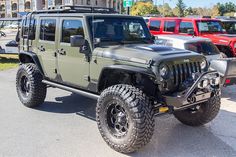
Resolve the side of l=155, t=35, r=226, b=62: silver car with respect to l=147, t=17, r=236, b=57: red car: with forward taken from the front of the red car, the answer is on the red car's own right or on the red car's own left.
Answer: on the red car's own right

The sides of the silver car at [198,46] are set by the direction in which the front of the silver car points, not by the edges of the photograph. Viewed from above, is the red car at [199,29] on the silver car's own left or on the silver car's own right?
on the silver car's own left

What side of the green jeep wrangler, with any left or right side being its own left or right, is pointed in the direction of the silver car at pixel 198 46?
left

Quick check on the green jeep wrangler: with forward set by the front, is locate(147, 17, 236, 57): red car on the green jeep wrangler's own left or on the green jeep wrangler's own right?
on the green jeep wrangler's own left

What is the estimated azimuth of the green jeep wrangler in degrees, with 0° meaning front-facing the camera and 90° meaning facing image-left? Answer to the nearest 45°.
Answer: approximately 315°

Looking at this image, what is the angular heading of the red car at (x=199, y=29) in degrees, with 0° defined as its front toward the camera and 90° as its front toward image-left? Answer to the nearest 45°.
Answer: approximately 315°

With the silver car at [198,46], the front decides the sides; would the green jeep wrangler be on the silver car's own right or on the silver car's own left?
on the silver car's own right
